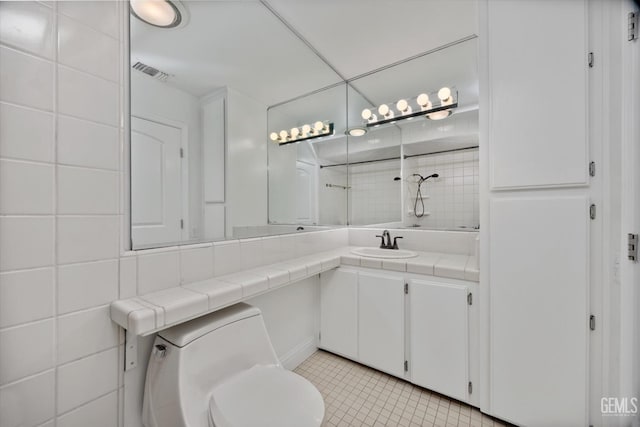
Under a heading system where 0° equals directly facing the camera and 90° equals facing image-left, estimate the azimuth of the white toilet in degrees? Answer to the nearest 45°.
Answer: approximately 315°

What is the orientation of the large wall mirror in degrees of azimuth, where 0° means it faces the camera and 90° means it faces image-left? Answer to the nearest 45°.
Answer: approximately 315°

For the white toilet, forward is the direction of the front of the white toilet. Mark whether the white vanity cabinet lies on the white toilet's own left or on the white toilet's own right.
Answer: on the white toilet's own left
